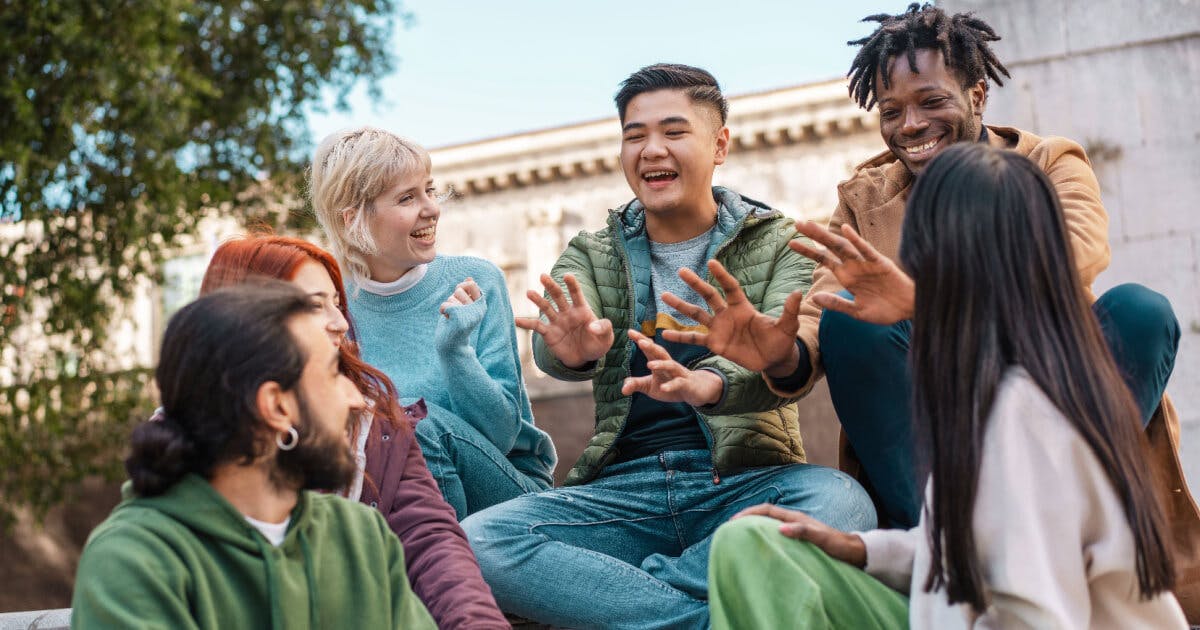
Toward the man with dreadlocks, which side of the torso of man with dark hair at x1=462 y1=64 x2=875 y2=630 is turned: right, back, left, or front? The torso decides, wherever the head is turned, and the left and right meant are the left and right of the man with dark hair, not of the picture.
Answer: left

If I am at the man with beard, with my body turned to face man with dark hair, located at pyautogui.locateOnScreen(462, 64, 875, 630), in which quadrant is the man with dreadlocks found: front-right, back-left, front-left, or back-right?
front-right

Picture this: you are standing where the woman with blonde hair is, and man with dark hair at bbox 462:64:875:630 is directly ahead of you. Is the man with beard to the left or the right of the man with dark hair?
right

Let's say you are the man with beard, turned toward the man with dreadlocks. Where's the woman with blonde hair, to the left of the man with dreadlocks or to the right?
left

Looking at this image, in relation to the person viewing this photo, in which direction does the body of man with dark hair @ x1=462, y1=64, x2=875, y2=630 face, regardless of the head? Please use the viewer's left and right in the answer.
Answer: facing the viewer

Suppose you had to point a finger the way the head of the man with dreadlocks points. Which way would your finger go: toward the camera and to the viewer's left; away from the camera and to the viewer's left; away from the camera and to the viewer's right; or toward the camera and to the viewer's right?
toward the camera and to the viewer's left

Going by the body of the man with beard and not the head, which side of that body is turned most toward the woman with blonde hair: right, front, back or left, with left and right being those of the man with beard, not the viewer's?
left

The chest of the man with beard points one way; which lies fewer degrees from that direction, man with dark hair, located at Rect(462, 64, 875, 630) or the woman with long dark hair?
the woman with long dark hair

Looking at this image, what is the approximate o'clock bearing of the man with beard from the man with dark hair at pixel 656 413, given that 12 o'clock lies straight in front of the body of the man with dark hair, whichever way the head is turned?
The man with beard is roughly at 1 o'clock from the man with dark hair.

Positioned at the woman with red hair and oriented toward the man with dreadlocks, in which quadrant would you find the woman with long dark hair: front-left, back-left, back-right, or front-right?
front-right

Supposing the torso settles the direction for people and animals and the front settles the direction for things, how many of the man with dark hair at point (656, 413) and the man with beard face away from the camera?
0
